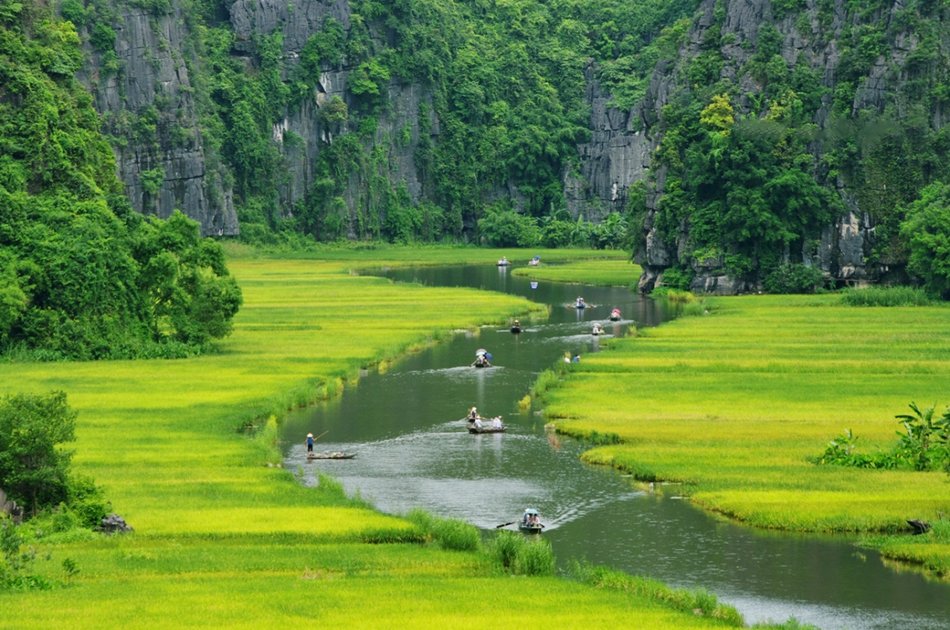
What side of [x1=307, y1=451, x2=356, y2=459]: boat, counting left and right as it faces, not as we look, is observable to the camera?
right

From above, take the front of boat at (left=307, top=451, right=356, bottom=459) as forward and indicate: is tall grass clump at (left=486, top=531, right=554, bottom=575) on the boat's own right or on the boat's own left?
on the boat's own right

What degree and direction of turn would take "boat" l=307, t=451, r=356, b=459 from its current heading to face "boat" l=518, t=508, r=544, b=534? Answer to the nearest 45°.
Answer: approximately 45° to its right

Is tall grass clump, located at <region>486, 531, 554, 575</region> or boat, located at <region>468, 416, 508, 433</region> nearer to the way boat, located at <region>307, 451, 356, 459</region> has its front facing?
the boat
